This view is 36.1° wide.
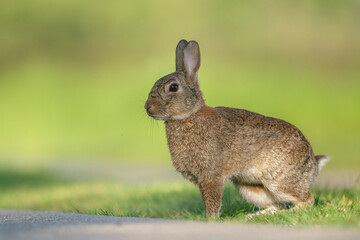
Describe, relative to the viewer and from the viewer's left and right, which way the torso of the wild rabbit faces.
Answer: facing to the left of the viewer
